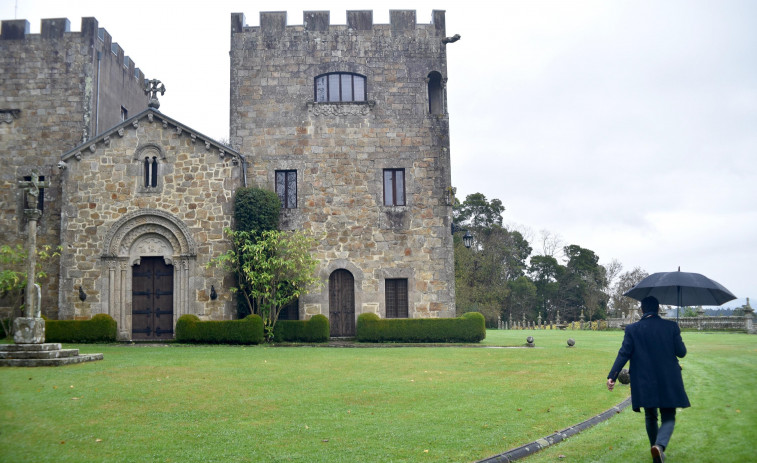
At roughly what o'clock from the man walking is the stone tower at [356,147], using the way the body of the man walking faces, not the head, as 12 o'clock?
The stone tower is roughly at 11 o'clock from the man walking.

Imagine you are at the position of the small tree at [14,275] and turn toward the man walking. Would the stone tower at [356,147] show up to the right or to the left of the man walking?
left

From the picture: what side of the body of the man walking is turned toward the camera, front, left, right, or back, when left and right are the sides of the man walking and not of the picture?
back

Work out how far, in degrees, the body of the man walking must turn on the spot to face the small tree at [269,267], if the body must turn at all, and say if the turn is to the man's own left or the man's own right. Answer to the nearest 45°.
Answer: approximately 45° to the man's own left

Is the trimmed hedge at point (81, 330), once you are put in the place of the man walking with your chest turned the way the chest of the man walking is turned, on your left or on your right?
on your left

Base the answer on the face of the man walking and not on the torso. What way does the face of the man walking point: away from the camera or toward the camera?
away from the camera

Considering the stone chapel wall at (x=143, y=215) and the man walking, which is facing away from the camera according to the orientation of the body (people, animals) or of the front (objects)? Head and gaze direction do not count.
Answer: the man walking

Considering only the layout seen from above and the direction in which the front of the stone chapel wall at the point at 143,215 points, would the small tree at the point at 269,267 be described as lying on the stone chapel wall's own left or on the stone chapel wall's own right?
on the stone chapel wall's own left

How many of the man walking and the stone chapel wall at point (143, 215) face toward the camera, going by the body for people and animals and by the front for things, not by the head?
1

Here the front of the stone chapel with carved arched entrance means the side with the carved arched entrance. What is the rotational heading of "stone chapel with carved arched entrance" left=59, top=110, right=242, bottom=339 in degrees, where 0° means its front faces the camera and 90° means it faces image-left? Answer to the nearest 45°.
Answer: approximately 0°

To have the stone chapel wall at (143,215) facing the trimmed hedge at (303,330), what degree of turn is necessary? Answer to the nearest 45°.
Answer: approximately 90° to its left

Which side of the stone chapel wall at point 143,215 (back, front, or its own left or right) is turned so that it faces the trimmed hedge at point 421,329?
left

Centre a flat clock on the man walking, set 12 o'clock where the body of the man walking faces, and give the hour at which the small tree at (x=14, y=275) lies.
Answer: The small tree is roughly at 10 o'clock from the man walking.
